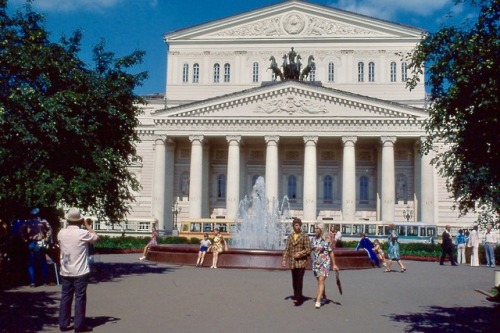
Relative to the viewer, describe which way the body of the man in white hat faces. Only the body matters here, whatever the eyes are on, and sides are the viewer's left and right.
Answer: facing away from the viewer and to the right of the viewer

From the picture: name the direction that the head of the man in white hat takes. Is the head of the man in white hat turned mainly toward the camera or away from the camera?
away from the camera

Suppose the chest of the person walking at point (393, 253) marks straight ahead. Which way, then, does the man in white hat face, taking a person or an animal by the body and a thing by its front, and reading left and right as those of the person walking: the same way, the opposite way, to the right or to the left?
to the right

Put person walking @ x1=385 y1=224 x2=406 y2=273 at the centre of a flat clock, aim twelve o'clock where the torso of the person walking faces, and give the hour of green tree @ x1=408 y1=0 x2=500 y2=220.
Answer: The green tree is roughly at 9 o'clock from the person walking.

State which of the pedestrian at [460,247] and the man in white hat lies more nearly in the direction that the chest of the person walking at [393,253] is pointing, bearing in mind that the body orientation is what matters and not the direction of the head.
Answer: the man in white hat

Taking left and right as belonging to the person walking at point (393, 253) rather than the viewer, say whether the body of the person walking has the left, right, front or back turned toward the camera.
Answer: left

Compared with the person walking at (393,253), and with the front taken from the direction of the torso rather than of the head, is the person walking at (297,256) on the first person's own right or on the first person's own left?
on the first person's own left
